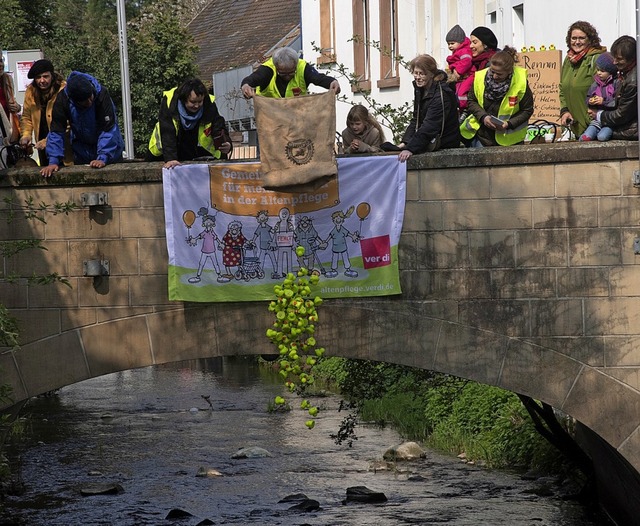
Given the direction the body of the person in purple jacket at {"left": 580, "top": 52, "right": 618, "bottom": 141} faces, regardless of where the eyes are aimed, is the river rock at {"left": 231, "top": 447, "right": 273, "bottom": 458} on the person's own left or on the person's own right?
on the person's own right

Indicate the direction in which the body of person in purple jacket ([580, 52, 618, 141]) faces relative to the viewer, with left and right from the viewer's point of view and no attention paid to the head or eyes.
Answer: facing the viewer and to the left of the viewer

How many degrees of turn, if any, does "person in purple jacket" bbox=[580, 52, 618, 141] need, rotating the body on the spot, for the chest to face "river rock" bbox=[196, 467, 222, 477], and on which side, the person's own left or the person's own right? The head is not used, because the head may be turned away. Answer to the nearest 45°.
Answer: approximately 90° to the person's own right

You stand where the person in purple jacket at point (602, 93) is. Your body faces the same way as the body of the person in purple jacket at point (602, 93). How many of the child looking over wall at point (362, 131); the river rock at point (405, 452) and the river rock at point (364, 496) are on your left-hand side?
0

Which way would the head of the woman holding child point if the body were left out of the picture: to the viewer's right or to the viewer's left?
to the viewer's left

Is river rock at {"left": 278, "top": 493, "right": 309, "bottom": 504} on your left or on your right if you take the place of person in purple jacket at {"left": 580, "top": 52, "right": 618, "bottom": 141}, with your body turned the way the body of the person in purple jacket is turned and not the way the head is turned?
on your right

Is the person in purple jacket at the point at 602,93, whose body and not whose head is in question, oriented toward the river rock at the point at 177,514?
yes

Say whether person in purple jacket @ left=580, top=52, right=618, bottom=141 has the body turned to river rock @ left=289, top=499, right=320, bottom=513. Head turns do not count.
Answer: no
